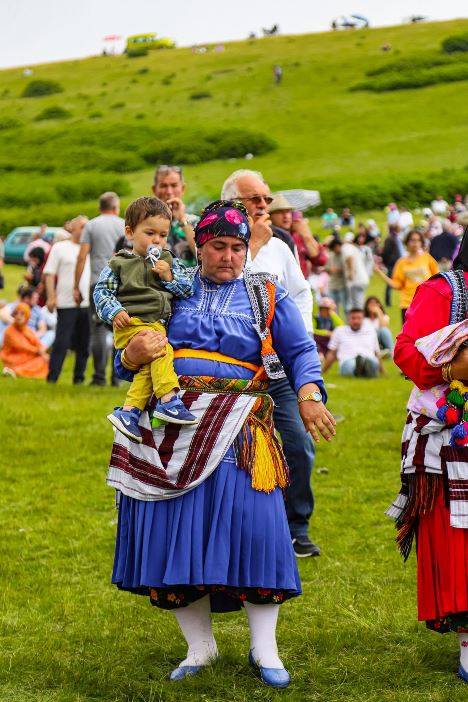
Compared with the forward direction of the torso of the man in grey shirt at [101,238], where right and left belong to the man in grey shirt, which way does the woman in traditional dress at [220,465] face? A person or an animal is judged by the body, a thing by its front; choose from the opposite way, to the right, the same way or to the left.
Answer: the opposite way

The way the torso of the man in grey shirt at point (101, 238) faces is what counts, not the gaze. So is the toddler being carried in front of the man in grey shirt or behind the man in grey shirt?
behind

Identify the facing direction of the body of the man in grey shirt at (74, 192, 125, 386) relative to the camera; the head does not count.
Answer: away from the camera

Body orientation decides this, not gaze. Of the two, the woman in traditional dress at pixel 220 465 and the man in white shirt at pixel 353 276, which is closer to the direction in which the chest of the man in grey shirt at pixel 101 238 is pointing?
the man in white shirt

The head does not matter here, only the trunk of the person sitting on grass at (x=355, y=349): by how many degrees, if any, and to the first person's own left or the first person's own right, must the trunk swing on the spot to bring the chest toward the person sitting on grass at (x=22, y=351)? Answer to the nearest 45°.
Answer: approximately 90° to the first person's own right

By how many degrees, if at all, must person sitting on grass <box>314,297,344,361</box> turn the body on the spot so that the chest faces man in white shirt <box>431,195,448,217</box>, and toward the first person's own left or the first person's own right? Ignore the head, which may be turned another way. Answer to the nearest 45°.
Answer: approximately 180°

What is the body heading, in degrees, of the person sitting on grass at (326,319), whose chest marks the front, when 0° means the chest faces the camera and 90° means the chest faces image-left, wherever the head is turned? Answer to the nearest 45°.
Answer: approximately 0°

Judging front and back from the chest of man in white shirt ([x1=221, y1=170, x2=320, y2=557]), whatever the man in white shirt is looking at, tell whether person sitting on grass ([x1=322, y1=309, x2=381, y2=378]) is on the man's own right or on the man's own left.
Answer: on the man's own left

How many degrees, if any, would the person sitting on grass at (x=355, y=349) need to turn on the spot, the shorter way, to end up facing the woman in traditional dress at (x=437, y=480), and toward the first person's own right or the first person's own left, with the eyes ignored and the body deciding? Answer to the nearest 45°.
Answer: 0° — they already face them

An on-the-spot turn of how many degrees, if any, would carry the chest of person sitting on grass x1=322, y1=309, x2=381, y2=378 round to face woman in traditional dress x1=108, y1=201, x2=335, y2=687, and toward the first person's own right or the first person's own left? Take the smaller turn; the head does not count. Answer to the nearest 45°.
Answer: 0° — they already face them
